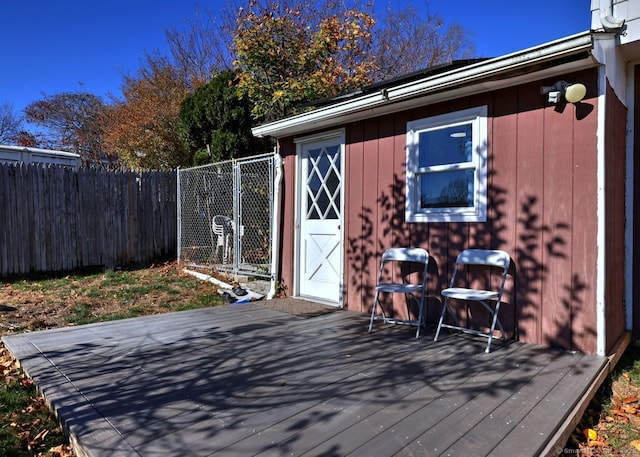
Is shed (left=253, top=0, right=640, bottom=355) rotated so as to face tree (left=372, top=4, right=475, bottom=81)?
no

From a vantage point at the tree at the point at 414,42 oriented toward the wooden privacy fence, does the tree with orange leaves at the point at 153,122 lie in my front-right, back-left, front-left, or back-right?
front-right

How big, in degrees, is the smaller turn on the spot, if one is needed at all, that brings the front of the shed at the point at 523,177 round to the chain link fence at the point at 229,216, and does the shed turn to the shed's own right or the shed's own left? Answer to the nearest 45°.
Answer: approximately 90° to the shed's own right

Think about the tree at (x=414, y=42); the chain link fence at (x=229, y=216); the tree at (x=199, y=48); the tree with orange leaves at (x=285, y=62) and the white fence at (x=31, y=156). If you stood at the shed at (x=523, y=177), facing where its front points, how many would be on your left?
0

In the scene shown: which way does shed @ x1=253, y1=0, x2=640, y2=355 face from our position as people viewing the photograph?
facing the viewer and to the left of the viewer

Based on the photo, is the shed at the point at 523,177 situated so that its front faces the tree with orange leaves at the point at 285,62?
no

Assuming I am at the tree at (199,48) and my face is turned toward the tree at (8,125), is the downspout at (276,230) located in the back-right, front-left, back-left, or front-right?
back-left

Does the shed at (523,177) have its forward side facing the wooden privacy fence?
no

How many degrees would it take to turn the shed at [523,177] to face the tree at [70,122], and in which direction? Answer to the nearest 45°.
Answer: approximately 90° to its right

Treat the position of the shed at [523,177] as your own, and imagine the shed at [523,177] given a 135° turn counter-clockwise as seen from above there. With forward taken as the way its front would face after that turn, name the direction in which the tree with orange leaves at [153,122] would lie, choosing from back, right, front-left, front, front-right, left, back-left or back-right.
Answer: back-left

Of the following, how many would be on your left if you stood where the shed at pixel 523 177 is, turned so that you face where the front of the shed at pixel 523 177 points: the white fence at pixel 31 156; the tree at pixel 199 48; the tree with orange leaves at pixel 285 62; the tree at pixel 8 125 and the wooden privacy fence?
0

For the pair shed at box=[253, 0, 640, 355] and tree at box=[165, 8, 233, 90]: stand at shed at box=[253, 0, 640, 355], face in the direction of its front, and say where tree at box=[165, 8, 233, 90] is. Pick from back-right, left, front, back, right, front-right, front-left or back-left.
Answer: right

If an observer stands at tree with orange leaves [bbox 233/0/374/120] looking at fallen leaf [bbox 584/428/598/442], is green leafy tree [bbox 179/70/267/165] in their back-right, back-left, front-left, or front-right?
back-right

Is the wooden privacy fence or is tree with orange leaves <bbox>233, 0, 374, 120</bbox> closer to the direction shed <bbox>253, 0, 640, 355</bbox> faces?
the wooden privacy fence

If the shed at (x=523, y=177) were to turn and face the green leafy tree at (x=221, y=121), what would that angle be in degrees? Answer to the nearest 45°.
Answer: approximately 90° to its right

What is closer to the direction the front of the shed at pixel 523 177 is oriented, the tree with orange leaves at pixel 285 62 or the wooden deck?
the wooden deck
